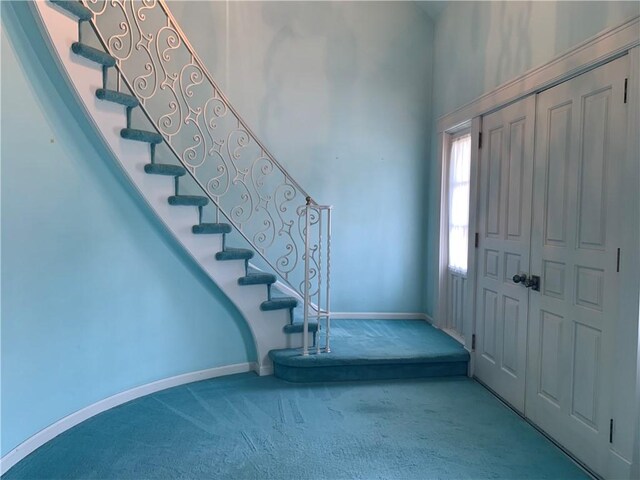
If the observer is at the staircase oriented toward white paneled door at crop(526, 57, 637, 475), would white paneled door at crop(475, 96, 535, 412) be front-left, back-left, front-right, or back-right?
front-left

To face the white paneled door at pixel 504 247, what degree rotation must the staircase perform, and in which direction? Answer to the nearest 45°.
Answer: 0° — it already faces it

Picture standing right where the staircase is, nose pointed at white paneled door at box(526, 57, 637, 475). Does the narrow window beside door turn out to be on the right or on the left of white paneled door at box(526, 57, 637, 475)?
left

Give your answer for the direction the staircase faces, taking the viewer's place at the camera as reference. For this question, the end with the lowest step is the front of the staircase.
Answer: facing to the right of the viewer

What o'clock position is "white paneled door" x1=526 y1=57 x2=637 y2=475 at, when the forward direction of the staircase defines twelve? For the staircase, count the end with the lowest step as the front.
The white paneled door is roughly at 1 o'clock from the staircase.

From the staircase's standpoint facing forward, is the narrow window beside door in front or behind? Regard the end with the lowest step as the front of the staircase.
in front
